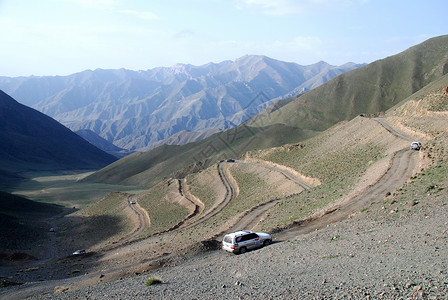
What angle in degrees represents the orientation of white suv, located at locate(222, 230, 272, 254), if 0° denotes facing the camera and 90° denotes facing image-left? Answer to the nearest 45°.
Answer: approximately 225°
